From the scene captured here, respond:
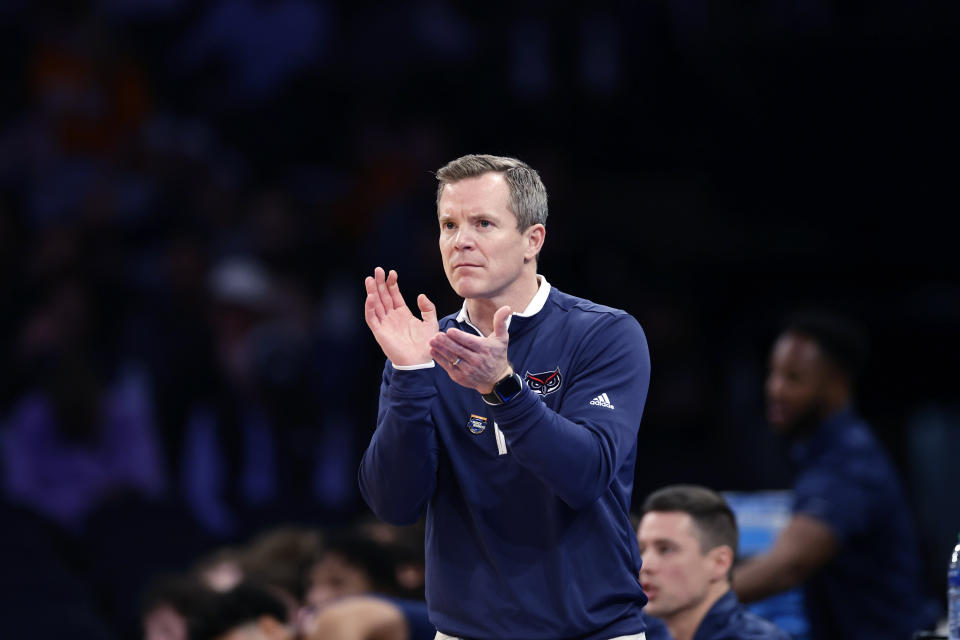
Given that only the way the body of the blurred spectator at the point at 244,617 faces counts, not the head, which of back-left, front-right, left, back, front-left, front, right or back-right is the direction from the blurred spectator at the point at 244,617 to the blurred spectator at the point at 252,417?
right

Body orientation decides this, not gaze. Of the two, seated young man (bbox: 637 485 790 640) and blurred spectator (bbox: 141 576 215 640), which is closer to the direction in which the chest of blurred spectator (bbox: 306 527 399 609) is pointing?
the blurred spectator

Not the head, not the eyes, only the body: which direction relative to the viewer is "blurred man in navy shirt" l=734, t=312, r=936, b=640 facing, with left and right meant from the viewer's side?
facing to the left of the viewer

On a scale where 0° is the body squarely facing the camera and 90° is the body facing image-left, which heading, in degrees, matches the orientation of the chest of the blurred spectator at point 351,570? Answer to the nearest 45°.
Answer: approximately 90°

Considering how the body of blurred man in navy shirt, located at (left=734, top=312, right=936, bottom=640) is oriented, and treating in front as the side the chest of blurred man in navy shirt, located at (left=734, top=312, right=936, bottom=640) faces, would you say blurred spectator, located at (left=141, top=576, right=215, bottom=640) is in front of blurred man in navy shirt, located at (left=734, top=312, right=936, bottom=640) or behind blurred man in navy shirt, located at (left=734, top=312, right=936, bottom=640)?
in front

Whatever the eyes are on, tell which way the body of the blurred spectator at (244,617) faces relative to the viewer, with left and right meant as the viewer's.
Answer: facing to the left of the viewer

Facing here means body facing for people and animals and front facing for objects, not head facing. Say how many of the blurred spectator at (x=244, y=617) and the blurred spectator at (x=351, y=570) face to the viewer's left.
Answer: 2

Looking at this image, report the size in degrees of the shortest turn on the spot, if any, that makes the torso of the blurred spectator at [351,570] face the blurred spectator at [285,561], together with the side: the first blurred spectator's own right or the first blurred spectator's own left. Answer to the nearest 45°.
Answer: approximately 45° to the first blurred spectator's own right

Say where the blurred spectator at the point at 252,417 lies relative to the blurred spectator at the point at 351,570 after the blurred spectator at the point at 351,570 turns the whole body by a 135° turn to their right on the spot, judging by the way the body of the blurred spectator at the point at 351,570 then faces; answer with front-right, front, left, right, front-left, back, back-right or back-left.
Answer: front-left
